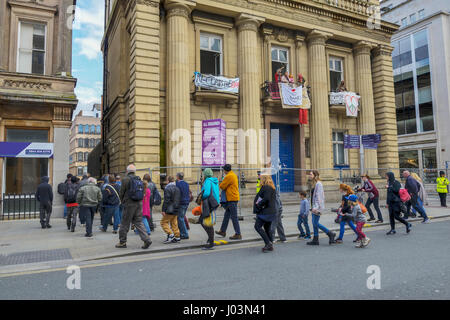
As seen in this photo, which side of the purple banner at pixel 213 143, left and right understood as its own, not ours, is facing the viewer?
front

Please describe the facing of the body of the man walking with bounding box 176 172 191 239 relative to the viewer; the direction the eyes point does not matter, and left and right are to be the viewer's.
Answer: facing away from the viewer and to the left of the viewer

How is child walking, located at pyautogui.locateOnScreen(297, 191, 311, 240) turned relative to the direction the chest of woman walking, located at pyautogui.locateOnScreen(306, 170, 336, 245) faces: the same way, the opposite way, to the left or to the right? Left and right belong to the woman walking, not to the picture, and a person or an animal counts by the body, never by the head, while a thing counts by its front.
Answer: the same way

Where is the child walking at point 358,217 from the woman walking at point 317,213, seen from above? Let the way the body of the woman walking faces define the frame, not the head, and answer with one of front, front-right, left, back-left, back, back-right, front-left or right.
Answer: back

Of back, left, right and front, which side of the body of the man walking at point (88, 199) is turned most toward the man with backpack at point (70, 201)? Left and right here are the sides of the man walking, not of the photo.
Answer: front

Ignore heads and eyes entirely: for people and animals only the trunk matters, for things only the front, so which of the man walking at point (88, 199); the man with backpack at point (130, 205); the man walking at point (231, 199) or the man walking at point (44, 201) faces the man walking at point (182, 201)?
the man walking at point (231, 199)

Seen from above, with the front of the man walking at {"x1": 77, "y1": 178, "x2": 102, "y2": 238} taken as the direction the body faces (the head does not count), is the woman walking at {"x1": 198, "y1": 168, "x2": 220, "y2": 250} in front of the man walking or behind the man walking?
behind

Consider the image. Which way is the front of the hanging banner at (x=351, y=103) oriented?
toward the camera

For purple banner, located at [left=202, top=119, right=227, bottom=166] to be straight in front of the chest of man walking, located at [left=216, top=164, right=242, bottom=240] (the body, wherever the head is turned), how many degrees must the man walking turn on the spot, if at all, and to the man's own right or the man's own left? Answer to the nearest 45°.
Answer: approximately 90° to the man's own right

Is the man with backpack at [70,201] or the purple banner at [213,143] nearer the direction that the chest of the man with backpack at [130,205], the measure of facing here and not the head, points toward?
the man with backpack

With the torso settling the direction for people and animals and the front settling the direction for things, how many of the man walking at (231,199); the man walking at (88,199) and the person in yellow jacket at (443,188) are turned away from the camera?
1

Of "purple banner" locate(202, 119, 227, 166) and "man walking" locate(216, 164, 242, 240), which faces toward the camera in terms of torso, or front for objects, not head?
the purple banner

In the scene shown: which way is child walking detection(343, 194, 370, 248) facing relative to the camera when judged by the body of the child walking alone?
to the viewer's left

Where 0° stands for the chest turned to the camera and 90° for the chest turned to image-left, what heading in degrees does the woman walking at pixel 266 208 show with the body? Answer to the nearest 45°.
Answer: approximately 90°
